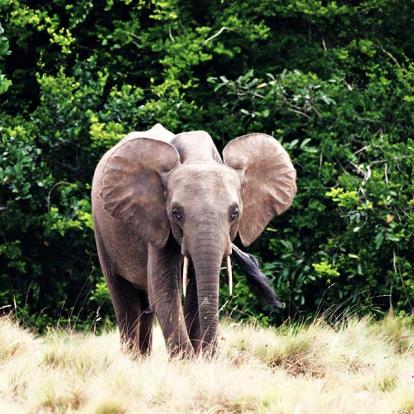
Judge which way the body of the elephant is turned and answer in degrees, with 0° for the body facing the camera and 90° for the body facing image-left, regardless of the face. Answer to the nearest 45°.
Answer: approximately 315°
